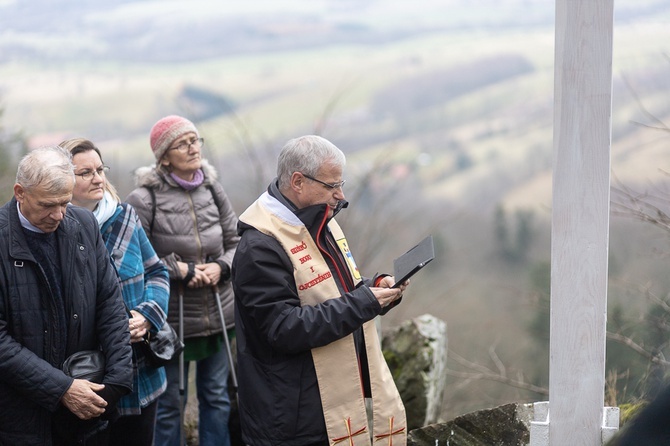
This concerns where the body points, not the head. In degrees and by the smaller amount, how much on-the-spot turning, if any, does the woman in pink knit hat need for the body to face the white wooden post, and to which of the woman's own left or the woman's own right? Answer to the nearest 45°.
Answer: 0° — they already face it

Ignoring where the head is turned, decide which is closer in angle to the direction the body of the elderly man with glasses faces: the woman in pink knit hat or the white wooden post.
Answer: the white wooden post

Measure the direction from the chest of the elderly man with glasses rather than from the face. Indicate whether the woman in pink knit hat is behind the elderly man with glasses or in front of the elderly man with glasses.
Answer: behind

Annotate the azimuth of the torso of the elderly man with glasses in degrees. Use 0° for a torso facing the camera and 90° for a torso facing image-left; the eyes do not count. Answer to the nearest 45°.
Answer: approximately 315°

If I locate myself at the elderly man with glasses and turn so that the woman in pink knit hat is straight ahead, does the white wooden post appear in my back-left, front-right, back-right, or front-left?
back-right

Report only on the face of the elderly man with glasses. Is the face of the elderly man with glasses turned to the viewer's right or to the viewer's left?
to the viewer's right

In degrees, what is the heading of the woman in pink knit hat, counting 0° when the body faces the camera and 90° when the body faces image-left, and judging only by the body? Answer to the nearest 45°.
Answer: approximately 315°
